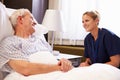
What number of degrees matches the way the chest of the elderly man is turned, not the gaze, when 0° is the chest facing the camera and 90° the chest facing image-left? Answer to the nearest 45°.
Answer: approximately 315°

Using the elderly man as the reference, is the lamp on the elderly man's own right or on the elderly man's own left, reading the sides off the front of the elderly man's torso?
on the elderly man's own left

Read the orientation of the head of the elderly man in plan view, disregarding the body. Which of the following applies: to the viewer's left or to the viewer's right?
to the viewer's right
